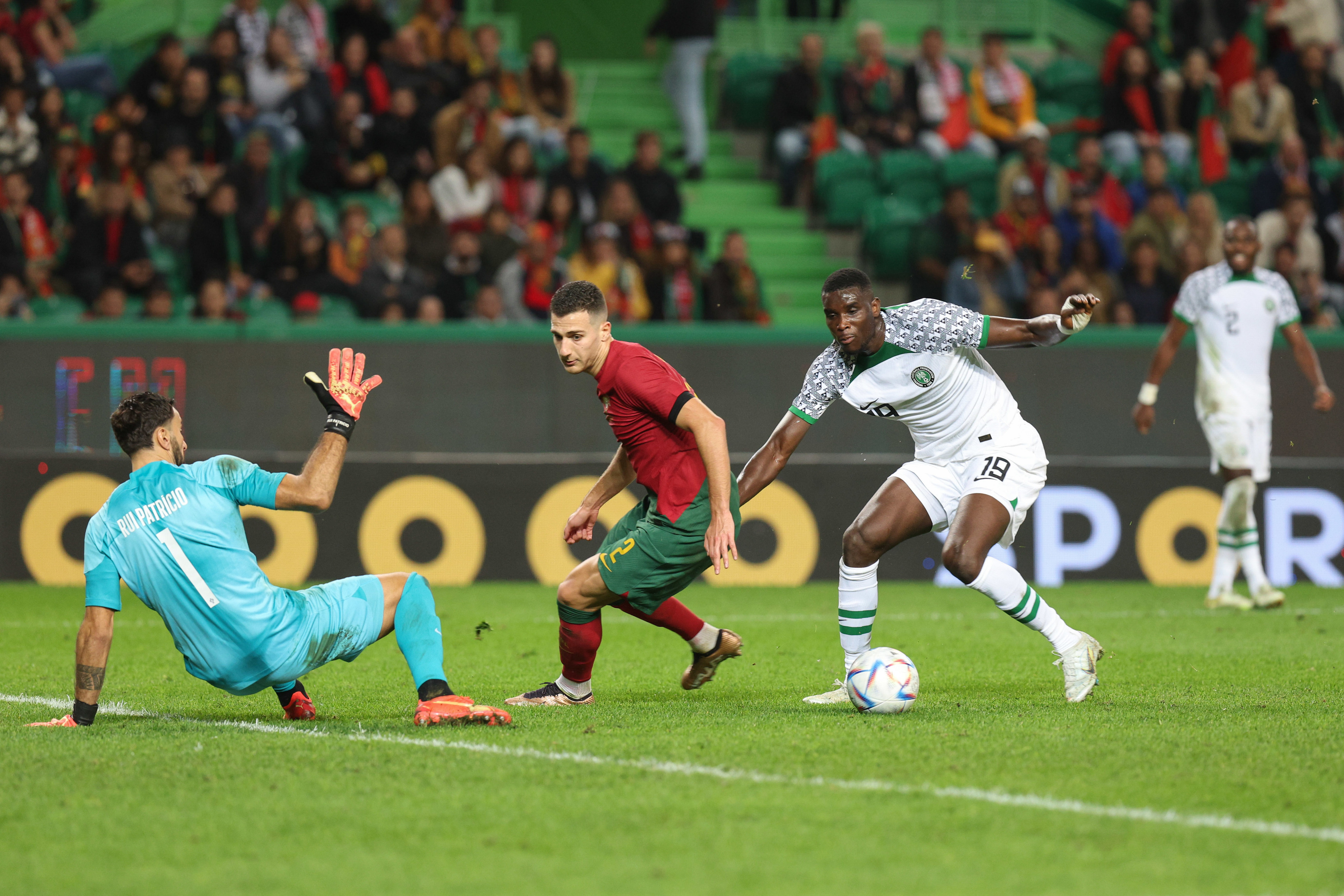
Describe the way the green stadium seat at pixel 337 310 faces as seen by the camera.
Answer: facing the viewer

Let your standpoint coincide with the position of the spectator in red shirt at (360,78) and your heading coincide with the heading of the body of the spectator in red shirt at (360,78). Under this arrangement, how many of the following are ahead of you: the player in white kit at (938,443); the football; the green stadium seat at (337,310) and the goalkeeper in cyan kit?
4

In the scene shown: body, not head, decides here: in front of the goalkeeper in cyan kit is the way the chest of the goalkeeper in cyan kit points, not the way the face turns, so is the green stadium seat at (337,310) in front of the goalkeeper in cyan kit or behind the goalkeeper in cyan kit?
in front

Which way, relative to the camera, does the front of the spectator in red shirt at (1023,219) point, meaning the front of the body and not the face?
toward the camera

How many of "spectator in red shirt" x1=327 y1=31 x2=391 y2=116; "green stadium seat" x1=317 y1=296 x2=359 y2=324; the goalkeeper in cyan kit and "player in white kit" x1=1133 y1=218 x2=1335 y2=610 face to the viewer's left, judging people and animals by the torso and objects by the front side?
0

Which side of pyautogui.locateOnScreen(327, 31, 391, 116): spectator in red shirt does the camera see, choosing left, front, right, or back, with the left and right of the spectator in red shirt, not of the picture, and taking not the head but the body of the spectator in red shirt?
front

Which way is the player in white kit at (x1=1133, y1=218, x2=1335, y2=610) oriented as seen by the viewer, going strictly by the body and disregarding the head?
toward the camera

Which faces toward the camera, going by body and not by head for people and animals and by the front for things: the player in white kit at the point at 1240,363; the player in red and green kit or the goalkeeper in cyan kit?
the player in white kit

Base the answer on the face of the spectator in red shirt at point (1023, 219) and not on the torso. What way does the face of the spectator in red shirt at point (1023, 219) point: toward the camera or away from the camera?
toward the camera

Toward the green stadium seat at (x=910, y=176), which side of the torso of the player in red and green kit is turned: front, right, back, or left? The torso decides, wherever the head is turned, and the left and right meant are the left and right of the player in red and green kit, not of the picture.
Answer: right

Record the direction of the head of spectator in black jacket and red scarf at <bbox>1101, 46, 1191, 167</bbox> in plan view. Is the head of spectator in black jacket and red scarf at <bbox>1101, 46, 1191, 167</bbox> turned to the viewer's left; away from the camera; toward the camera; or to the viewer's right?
toward the camera

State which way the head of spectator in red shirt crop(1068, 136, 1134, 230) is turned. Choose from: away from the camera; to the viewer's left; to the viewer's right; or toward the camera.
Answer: toward the camera

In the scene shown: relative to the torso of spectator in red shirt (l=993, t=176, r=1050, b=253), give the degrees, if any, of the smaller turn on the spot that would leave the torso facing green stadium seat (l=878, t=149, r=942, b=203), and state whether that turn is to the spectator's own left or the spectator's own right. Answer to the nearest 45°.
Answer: approximately 135° to the spectator's own right

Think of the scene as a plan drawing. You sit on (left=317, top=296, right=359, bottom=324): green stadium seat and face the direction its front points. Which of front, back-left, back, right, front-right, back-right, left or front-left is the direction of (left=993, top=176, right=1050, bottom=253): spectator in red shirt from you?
left

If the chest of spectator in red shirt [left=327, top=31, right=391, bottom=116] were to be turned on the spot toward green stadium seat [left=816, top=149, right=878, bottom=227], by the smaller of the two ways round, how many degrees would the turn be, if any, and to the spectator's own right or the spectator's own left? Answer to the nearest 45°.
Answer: approximately 90° to the spectator's own left

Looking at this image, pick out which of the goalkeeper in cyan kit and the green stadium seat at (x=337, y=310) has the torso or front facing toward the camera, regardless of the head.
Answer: the green stadium seat

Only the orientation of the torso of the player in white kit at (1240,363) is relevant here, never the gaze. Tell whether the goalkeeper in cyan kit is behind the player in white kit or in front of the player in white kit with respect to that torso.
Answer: in front

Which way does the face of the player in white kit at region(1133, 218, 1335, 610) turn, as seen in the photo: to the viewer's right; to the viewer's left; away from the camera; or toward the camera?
toward the camera

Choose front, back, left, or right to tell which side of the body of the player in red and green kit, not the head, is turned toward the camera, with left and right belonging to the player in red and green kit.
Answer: left

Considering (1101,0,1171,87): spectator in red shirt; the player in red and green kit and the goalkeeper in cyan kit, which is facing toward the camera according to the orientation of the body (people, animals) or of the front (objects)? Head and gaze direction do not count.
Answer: the spectator in red shirt

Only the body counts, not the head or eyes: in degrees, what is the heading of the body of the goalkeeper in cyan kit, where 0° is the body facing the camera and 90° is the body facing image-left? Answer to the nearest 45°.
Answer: approximately 225°

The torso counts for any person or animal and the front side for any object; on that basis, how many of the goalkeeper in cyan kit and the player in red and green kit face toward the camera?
0

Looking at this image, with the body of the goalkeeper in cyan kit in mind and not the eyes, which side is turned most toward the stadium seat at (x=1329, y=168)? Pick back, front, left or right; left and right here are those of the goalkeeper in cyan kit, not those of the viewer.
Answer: front
